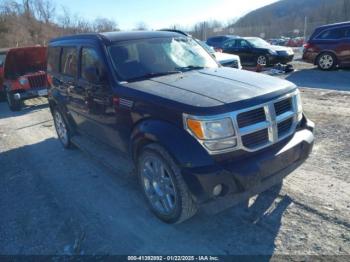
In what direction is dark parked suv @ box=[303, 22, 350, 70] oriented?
to the viewer's right

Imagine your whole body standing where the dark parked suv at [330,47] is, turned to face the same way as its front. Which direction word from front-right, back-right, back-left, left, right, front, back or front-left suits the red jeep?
back-right

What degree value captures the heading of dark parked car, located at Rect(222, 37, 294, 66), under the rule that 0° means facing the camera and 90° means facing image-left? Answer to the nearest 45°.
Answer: approximately 315°

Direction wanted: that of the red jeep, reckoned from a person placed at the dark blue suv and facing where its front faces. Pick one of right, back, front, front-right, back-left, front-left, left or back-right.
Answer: back

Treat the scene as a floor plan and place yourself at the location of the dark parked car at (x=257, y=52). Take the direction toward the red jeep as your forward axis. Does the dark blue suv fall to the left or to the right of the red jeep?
left

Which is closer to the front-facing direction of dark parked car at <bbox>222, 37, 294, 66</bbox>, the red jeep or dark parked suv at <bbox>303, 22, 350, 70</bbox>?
the dark parked suv

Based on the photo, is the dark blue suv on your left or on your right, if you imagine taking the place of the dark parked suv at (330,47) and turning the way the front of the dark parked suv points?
on your right
